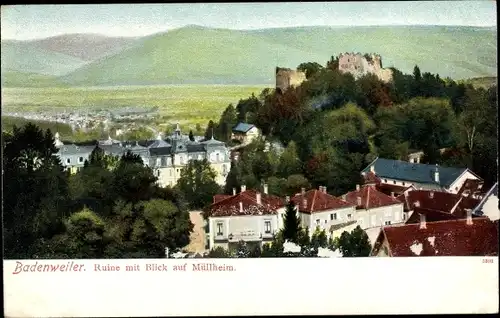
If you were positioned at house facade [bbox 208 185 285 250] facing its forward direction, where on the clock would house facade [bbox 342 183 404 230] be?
house facade [bbox 342 183 404 230] is roughly at 9 o'clock from house facade [bbox 208 185 285 250].

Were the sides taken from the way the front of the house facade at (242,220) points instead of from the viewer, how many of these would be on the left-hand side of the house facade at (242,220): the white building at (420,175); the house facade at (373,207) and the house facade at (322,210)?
3

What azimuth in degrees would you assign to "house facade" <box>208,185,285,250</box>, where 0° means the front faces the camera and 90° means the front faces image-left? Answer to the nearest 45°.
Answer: approximately 0°
